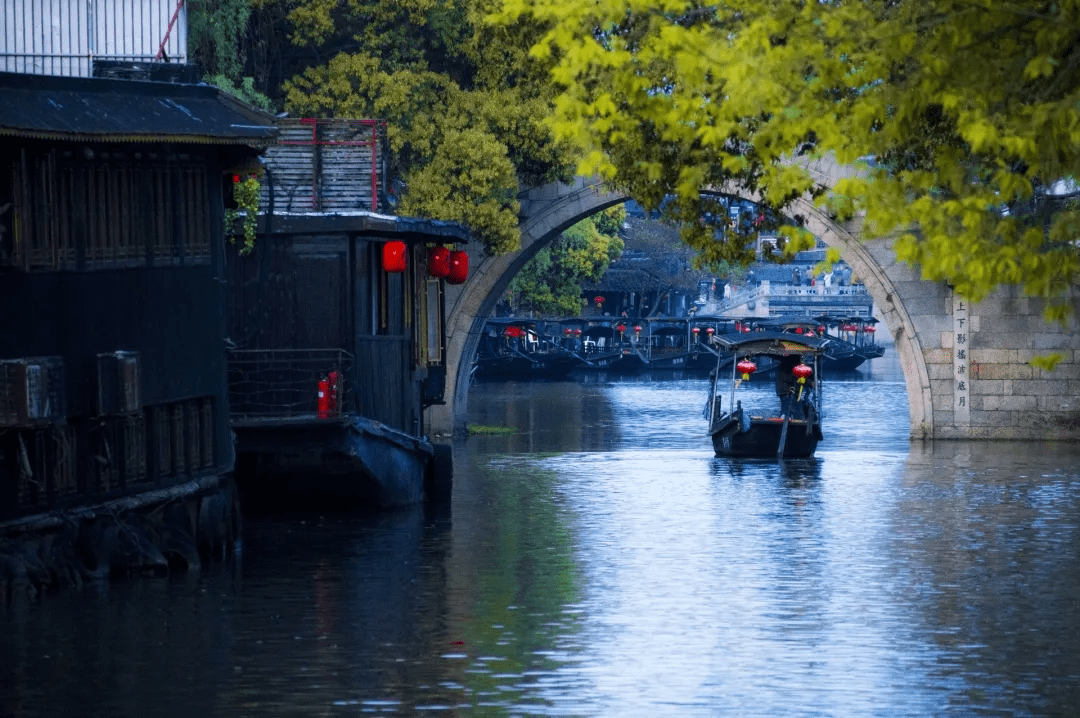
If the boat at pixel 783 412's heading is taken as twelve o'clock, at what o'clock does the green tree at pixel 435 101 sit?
The green tree is roughly at 9 o'clock from the boat.

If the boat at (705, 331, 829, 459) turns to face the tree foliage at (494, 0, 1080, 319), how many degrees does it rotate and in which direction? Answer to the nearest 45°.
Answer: approximately 180°

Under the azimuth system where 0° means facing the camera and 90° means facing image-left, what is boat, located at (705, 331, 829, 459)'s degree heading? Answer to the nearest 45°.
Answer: approximately 180°

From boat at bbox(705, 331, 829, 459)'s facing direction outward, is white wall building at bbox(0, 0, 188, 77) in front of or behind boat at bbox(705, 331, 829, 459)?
behind
